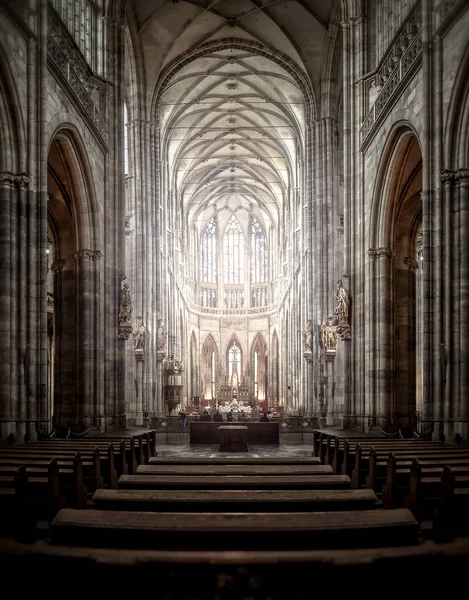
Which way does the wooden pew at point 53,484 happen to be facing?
away from the camera

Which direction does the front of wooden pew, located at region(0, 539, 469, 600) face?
away from the camera

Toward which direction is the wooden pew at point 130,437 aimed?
away from the camera

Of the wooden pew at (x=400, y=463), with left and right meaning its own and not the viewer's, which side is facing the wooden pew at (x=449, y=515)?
back

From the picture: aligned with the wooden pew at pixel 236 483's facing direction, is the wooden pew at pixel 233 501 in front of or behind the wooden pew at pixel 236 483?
behind

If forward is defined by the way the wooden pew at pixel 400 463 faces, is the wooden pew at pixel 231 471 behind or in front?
behind

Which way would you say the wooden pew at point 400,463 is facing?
away from the camera

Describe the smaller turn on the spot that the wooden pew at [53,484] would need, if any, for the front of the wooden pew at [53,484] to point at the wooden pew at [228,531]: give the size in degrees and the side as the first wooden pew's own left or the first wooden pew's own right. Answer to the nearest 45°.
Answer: approximately 90° to the first wooden pew's own right

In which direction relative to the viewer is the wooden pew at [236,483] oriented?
away from the camera

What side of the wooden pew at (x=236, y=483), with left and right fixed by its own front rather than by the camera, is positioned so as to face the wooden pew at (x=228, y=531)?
back

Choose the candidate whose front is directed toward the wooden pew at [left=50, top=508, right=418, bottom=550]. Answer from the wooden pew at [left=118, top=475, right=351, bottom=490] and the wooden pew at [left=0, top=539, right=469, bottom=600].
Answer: the wooden pew at [left=0, top=539, right=469, bottom=600]

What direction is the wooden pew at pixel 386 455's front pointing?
away from the camera
